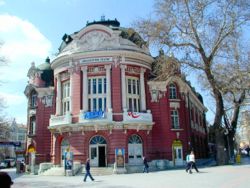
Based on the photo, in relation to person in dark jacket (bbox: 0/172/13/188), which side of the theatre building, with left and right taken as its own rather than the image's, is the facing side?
front

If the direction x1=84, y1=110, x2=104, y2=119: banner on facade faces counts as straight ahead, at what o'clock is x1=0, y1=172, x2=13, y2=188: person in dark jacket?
The person in dark jacket is roughly at 12 o'clock from the banner on facade.

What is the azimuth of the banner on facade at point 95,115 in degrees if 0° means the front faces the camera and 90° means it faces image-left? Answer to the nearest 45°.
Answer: approximately 0°

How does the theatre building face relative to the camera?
toward the camera
